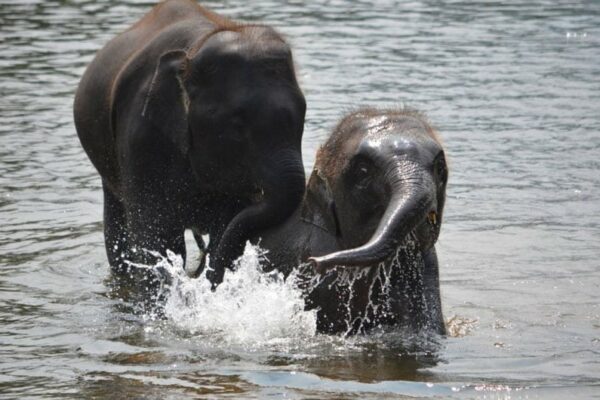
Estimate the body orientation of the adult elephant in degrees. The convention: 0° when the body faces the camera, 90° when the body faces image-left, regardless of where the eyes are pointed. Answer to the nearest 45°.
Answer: approximately 315°

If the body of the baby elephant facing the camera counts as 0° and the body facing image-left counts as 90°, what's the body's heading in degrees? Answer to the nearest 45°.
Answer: approximately 315°
